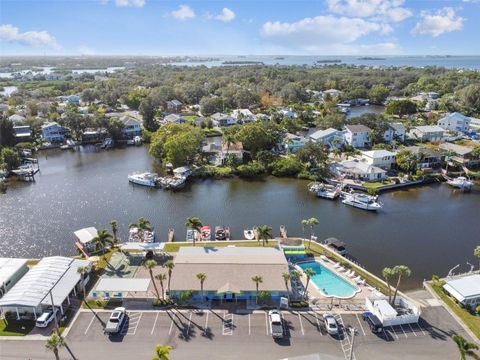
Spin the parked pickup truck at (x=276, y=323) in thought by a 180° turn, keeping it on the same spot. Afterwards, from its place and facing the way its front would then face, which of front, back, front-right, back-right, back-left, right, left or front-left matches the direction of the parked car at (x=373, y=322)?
left

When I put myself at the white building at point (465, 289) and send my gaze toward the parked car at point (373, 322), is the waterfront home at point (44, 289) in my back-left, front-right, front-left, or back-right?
front-right

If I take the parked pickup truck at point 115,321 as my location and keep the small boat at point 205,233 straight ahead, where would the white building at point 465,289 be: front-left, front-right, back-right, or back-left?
front-right

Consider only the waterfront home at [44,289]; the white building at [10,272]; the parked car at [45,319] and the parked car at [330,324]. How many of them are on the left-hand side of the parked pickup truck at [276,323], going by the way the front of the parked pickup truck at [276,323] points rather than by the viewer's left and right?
3

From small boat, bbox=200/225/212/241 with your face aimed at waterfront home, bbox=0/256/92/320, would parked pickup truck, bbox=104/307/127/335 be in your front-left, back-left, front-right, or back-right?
front-left

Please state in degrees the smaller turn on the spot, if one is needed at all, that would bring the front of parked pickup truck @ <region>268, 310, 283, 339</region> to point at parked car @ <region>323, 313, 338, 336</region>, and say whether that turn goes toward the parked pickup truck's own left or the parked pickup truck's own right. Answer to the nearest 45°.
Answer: approximately 90° to the parked pickup truck's own right

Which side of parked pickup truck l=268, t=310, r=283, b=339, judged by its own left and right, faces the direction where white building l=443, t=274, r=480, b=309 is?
right

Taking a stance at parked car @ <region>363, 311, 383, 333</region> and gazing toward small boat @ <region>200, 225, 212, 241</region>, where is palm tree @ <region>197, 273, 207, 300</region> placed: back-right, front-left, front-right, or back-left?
front-left

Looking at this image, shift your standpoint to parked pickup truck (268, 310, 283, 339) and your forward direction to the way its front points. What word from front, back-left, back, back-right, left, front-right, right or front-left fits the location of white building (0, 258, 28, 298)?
left

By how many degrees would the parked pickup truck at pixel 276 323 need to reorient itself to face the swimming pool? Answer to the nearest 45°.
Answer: approximately 45° to its right

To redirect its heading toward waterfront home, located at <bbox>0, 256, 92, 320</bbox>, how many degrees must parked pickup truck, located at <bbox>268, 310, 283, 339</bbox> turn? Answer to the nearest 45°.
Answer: approximately 90° to its left

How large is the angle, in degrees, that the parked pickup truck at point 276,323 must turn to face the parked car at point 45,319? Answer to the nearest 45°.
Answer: approximately 90° to its left

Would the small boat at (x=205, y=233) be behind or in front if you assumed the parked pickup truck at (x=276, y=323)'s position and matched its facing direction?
in front

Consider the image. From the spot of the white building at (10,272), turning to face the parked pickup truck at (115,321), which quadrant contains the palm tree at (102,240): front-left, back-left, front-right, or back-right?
front-left

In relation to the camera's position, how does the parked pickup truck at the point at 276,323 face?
facing away from the viewer
